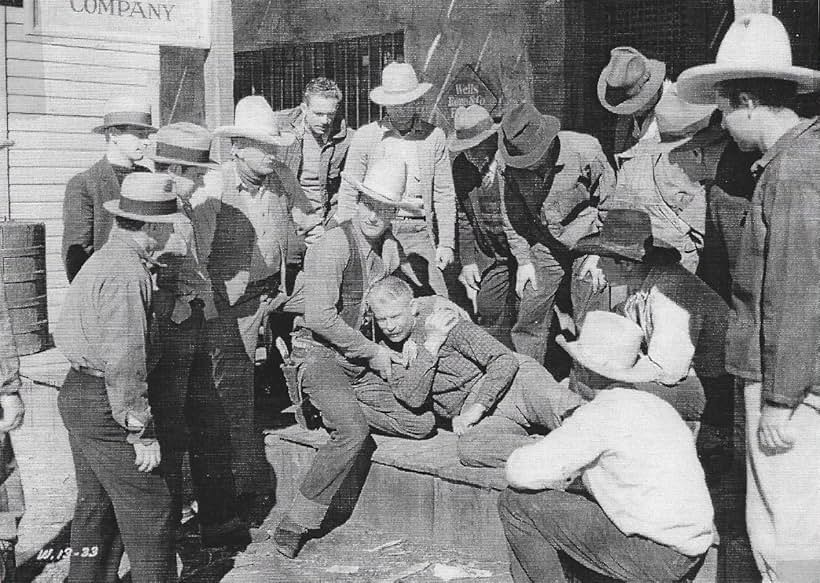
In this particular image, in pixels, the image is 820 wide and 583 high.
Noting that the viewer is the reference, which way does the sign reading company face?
facing the viewer

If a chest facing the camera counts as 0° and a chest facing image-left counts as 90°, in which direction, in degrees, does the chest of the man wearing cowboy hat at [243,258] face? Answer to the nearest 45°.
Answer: approximately 315°

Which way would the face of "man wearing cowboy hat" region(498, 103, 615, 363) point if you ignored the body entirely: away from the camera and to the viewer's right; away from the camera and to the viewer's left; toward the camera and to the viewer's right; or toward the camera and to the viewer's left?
toward the camera and to the viewer's left

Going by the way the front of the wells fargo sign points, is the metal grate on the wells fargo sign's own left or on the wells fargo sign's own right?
on the wells fargo sign's own right

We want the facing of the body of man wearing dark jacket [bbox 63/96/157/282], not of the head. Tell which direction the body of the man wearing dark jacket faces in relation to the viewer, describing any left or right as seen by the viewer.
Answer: facing the viewer and to the right of the viewer

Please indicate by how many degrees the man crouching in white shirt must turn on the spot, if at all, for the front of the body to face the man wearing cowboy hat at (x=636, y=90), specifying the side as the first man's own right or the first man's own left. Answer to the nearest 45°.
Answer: approximately 45° to the first man's own right

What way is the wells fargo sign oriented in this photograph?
toward the camera

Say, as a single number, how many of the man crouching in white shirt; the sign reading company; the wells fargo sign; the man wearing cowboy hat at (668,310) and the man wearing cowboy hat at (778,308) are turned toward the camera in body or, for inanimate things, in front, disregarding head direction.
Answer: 2

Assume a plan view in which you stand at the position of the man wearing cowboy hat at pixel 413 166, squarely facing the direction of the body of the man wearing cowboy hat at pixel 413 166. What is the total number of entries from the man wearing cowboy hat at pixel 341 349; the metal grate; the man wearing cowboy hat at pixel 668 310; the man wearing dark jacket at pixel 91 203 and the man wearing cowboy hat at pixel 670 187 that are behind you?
1

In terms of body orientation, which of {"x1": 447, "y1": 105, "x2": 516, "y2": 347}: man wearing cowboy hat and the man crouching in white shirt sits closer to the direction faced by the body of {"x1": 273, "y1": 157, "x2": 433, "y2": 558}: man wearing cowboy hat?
the man crouching in white shirt

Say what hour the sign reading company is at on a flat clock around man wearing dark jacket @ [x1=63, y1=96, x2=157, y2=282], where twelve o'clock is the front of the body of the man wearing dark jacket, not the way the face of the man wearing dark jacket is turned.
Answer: The sign reading company is roughly at 8 o'clock from the man wearing dark jacket.

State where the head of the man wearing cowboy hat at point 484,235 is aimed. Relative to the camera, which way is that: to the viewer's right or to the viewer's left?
to the viewer's left

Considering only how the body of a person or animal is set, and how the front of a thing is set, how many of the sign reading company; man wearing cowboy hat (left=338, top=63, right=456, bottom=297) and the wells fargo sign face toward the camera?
3

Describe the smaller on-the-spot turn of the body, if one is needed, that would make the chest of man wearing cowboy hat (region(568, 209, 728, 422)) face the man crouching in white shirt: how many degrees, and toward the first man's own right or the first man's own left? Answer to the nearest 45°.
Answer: approximately 90° to the first man's own left
